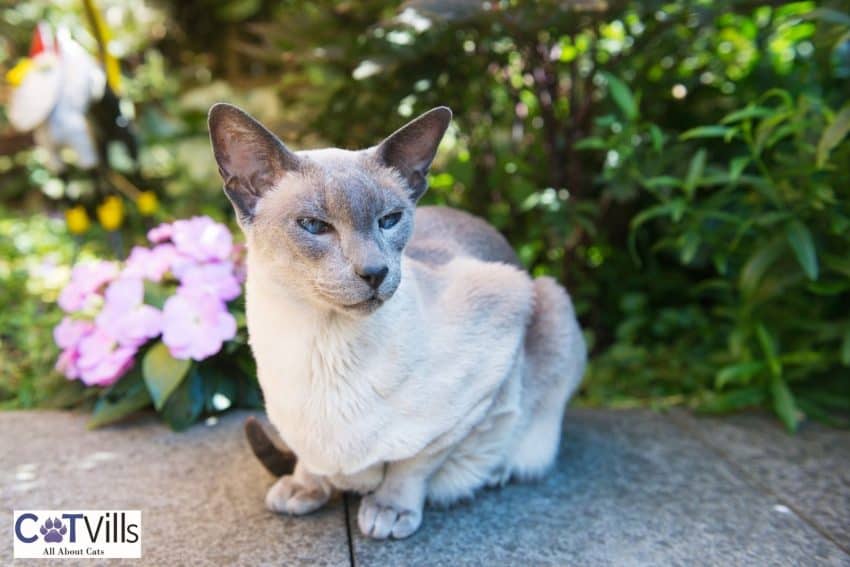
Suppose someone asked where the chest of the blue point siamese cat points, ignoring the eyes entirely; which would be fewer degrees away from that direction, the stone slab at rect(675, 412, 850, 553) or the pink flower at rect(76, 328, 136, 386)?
the pink flower

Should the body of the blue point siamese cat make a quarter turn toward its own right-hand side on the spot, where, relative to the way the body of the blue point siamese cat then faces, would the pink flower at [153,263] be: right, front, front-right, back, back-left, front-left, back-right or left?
front

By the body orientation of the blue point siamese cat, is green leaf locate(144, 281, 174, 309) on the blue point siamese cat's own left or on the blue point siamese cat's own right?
on the blue point siamese cat's own right

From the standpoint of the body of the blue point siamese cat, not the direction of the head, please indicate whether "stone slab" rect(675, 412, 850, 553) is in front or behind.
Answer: behind

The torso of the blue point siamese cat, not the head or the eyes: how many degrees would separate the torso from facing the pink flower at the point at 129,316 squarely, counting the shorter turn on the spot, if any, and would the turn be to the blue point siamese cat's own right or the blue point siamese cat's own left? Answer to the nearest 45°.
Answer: approximately 90° to the blue point siamese cat's own right

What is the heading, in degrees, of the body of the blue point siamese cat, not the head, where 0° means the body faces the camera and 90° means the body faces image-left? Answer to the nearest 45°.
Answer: approximately 45°

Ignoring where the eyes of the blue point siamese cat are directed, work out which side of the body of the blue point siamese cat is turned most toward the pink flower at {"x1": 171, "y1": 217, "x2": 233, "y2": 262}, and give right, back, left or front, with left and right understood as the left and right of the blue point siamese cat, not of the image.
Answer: right

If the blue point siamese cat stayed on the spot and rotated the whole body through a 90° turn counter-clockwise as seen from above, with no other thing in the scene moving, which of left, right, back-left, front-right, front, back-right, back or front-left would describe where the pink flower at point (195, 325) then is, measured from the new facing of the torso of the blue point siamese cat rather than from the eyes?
back

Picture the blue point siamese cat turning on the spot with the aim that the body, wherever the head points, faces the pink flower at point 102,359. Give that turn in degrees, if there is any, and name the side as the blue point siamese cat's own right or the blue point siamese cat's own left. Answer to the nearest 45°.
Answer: approximately 90° to the blue point siamese cat's own right
